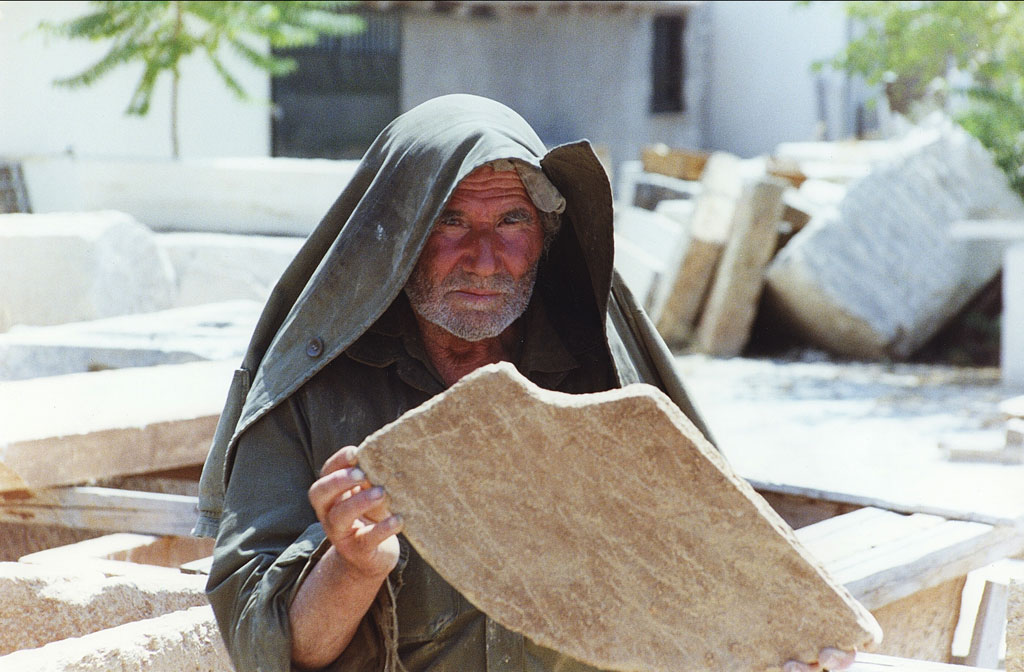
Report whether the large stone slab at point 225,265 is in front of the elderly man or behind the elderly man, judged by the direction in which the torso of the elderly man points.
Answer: behind

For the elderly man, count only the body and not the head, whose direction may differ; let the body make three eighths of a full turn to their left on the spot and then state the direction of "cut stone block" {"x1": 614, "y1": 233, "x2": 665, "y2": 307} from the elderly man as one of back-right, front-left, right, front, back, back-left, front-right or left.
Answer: front-left

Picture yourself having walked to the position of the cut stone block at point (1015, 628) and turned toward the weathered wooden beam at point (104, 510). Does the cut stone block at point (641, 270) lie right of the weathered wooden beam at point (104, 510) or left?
right

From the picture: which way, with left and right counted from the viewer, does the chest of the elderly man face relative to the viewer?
facing the viewer

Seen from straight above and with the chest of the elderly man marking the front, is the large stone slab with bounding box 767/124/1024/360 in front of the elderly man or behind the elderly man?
behind

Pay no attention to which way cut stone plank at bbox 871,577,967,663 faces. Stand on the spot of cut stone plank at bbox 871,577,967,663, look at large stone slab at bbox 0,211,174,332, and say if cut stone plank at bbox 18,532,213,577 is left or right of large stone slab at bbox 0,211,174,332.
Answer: left

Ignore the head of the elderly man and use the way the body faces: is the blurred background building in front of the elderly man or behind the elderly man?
behind

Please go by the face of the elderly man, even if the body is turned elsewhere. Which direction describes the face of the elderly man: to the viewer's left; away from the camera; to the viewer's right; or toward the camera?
toward the camera

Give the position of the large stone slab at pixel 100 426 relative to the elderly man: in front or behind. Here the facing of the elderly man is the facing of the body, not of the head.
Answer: behind
